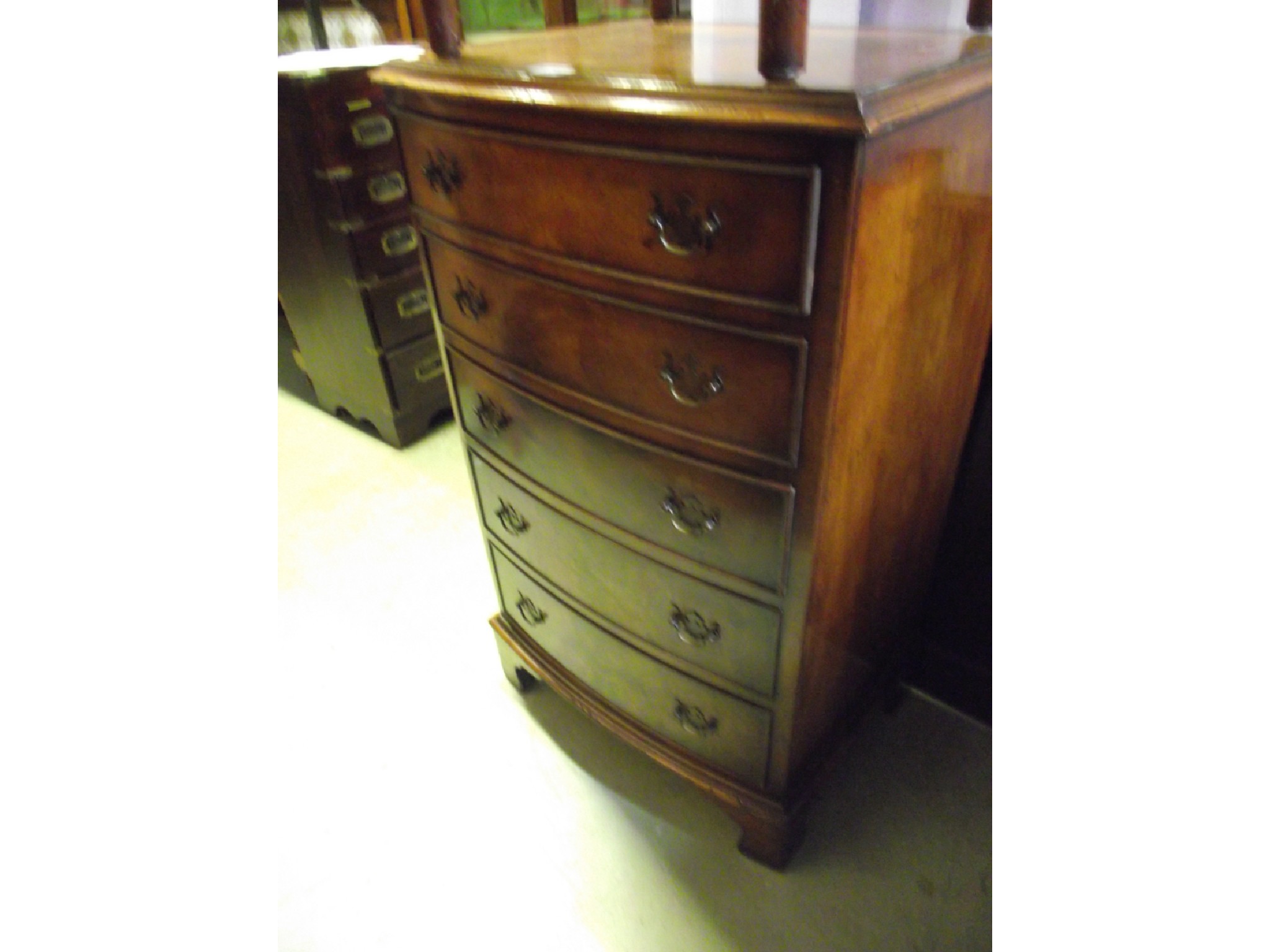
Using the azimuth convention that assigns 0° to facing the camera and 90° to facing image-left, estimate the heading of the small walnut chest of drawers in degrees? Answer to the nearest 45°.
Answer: approximately 45°

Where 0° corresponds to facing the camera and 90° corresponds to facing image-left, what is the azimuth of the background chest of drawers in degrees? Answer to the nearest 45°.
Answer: approximately 315°

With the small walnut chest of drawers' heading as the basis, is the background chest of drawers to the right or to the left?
on its right

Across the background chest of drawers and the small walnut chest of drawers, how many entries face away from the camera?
0

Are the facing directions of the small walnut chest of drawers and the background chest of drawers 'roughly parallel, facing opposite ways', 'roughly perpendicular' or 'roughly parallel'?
roughly perpendicular
